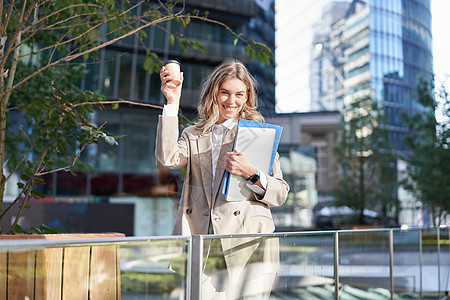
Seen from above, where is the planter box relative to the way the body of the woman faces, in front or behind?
in front

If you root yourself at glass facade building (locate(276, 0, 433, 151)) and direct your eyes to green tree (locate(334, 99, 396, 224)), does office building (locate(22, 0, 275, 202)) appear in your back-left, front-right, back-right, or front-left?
front-right

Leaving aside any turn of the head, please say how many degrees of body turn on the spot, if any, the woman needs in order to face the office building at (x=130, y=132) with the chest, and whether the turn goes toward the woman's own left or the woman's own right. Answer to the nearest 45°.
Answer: approximately 180°

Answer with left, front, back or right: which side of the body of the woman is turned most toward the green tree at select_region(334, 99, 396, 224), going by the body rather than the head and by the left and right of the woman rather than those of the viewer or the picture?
back

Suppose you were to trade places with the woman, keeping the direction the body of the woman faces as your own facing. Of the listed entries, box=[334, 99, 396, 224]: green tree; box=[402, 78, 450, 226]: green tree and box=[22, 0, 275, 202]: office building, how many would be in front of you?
0

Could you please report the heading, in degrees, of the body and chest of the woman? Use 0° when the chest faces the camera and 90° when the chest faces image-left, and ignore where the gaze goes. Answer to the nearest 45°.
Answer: approximately 0°

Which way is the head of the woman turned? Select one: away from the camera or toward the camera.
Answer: toward the camera

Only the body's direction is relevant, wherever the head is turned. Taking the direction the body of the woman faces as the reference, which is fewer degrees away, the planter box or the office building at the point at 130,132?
the planter box

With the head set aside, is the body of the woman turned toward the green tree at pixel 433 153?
no

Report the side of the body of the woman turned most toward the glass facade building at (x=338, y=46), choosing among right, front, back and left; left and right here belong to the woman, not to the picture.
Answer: back
